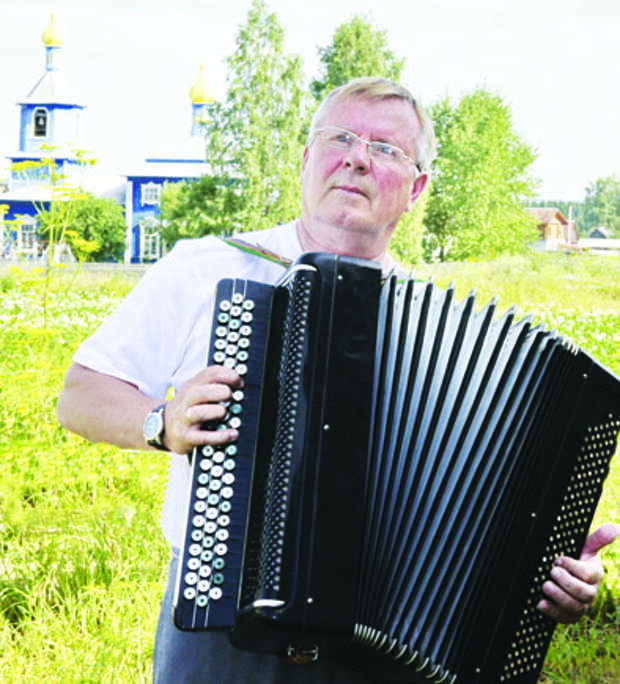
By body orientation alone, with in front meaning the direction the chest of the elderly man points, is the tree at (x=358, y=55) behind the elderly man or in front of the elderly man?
behind

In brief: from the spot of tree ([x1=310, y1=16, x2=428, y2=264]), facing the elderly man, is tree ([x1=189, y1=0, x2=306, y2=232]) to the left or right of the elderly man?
right

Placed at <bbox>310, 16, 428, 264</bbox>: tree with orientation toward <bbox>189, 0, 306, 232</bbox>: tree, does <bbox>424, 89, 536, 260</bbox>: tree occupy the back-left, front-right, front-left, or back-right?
back-right

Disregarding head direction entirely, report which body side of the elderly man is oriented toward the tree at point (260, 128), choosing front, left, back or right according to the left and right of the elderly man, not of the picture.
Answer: back

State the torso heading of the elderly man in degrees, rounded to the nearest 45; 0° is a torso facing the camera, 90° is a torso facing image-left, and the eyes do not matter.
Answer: approximately 0°
